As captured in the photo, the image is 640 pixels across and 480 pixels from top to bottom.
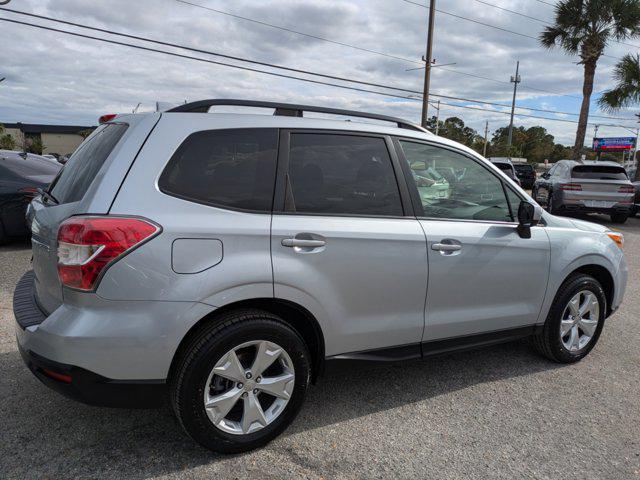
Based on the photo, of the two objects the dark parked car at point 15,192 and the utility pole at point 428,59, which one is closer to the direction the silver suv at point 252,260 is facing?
the utility pole

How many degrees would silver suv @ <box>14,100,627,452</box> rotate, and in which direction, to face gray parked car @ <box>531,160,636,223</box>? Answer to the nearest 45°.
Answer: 0° — it already faces it

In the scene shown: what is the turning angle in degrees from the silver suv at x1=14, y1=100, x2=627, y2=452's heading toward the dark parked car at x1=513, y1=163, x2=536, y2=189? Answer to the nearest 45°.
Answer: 0° — it already faces it

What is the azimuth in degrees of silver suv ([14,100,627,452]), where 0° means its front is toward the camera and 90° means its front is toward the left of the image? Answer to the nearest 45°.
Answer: approximately 225°

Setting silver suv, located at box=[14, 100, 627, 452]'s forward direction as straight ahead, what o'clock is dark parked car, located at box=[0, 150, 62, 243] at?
The dark parked car is roughly at 9 o'clock from the silver suv.

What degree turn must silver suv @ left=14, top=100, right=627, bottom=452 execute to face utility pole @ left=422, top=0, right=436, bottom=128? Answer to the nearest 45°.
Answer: approximately 45° to its left

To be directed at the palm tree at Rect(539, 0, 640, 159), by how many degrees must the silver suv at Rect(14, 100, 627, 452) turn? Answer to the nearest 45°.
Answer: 0° — it already faces it
